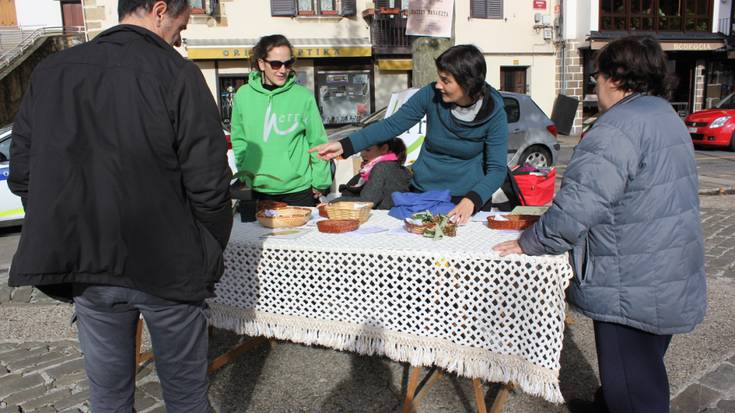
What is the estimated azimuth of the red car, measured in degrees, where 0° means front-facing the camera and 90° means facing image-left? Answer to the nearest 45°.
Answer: approximately 45°

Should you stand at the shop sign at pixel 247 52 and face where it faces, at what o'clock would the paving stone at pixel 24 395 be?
The paving stone is roughly at 12 o'clock from the shop sign.

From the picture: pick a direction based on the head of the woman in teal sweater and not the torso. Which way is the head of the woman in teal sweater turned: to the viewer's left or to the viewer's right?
to the viewer's left

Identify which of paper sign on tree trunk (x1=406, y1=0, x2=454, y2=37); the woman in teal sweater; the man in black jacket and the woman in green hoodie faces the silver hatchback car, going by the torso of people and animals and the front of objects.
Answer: the man in black jacket

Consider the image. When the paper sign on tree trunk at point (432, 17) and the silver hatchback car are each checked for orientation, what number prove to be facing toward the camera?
1

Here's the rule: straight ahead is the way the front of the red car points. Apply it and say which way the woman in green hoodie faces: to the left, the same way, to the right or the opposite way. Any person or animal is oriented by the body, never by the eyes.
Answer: to the left

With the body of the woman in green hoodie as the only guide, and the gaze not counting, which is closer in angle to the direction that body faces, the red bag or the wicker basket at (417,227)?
the wicker basket

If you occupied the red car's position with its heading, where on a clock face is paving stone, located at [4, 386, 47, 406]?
The paving stone is roughly at 11 o'clock from the red car.

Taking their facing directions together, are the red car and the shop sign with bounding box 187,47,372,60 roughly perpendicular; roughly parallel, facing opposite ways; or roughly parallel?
roughly perpendicular
